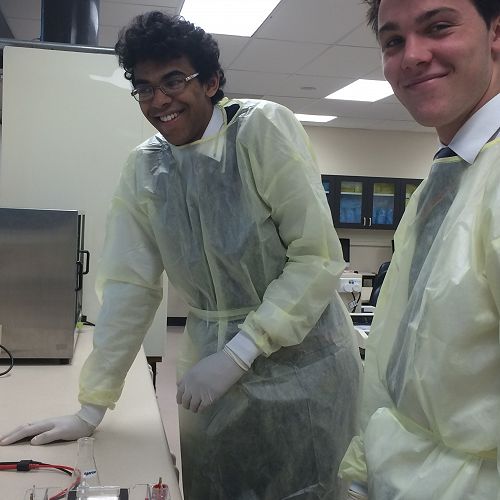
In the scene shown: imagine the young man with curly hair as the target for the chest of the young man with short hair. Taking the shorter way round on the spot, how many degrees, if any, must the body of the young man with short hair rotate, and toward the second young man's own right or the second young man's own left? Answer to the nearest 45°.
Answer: approximately 90° to the second young man's own right

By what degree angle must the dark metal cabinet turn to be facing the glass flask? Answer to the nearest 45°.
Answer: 0° — it already faces it

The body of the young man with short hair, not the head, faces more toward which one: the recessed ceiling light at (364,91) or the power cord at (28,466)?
the power cord

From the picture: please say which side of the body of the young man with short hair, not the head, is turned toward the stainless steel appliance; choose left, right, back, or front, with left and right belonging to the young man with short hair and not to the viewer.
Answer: right

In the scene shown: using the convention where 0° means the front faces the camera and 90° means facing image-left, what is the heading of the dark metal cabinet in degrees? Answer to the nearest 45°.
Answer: approximately 0°

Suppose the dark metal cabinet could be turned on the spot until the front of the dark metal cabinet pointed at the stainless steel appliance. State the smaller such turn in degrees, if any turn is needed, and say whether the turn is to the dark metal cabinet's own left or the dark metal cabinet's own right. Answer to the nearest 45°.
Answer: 0° — it already faces it
